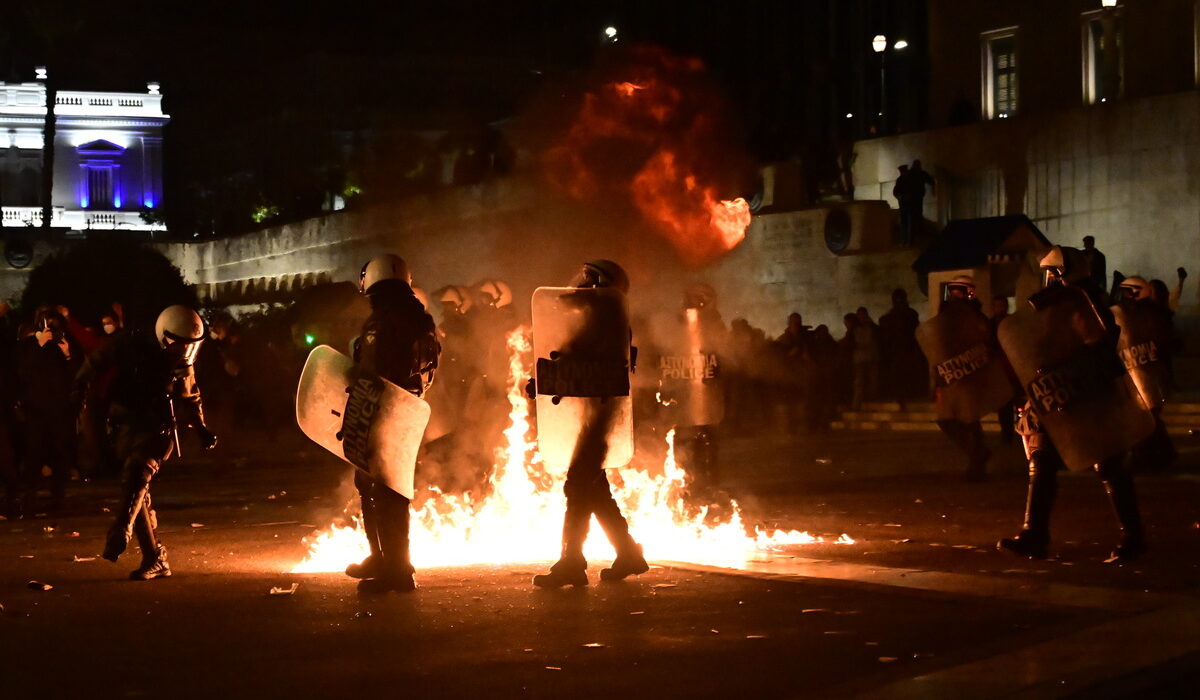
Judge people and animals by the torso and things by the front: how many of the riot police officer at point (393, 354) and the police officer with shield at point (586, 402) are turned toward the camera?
0

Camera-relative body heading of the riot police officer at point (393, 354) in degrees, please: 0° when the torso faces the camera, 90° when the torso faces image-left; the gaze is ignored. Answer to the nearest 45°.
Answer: approximately 90°

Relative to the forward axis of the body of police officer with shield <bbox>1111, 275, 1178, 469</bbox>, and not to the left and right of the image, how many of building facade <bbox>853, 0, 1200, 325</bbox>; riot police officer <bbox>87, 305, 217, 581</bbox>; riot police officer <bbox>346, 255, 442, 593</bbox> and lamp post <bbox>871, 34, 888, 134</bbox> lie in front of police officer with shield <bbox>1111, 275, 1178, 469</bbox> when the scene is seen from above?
2

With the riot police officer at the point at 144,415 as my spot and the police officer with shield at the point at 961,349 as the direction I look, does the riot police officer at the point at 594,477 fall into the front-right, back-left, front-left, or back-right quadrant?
front-right

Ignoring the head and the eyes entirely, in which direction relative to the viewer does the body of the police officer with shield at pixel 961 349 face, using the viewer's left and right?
facing the viewer

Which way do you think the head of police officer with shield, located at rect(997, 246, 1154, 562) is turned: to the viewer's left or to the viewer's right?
to the viewer's left

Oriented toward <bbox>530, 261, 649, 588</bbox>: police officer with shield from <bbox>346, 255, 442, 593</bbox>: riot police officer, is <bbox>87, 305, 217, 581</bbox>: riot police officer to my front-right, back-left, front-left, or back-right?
back-left

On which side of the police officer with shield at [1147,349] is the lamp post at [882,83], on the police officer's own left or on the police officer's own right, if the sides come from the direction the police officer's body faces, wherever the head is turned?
on the police officer's own right

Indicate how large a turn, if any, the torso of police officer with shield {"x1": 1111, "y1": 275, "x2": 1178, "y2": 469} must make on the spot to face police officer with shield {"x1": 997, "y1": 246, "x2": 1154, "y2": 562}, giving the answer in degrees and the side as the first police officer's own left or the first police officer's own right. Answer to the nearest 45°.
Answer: approximately 45° to the first police officer's own left

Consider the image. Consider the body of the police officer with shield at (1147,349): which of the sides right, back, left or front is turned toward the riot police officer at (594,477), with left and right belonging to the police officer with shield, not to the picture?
front

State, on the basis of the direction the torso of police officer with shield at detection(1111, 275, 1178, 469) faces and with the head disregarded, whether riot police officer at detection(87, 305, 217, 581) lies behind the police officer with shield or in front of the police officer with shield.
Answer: in front
